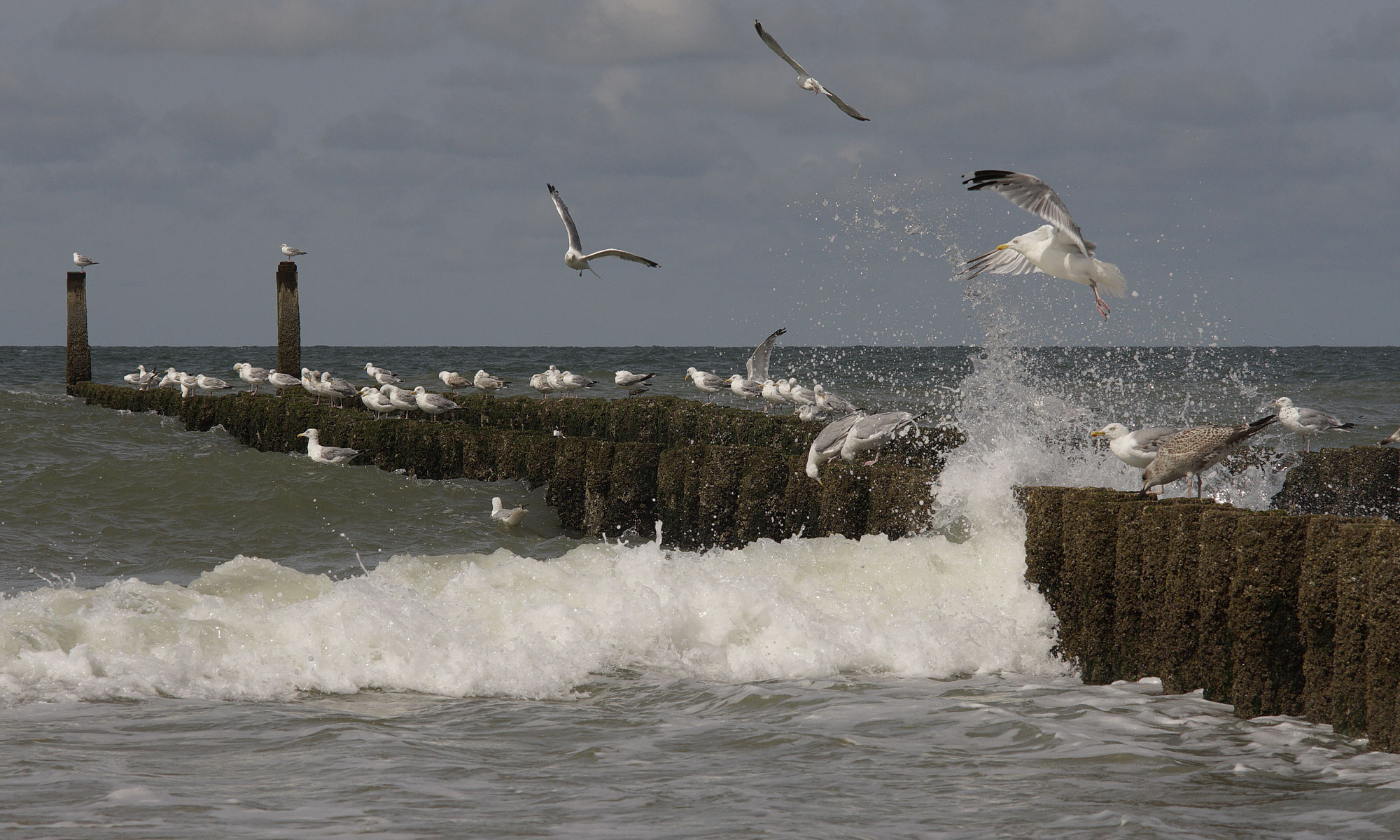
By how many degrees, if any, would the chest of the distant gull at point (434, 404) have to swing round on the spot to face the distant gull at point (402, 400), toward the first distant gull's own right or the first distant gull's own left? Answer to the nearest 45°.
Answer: approximately 45° to the first distant gull's own right

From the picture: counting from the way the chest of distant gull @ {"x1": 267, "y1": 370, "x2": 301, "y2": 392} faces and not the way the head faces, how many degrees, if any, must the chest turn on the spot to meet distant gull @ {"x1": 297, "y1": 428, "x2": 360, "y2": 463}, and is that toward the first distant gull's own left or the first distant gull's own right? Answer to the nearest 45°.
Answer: approximately 90° to the first distant gull's own left

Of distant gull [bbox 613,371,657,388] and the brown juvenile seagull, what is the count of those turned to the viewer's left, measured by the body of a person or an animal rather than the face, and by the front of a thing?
2

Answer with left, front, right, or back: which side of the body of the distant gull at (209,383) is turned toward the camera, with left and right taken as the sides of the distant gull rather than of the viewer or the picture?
left

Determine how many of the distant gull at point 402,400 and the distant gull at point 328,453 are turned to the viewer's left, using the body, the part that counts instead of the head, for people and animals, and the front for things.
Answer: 2

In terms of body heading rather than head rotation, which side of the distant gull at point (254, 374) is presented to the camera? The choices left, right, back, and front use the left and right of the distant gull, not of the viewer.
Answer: left

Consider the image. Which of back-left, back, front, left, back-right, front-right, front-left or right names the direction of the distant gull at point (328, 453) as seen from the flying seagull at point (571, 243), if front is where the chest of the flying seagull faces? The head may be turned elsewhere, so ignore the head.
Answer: right

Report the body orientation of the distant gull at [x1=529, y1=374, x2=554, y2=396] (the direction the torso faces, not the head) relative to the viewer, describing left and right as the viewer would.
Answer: facing to the left of the viewer

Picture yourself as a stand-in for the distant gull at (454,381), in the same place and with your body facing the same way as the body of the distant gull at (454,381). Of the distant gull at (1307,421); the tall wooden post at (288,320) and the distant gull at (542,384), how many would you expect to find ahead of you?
1

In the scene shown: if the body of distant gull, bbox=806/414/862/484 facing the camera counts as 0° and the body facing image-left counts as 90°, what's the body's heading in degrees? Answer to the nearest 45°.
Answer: approximately 90°

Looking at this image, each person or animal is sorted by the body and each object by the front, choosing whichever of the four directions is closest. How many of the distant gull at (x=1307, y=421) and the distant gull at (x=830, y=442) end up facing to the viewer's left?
2

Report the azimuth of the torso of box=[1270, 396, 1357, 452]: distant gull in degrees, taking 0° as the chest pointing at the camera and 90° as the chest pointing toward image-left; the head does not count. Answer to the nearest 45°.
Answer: approximately 90°

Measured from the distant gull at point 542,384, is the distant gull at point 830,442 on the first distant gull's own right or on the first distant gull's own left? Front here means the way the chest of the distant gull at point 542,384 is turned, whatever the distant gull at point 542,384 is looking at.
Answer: on the first distant gull's own left

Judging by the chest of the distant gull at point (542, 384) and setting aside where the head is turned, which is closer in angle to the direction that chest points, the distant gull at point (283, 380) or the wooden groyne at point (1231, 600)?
the distant gull

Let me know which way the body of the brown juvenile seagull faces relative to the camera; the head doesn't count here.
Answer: to the viewer's left

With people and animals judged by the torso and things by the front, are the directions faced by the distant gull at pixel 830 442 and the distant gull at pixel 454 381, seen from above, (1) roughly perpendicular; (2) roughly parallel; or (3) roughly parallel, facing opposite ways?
roughly parallel
